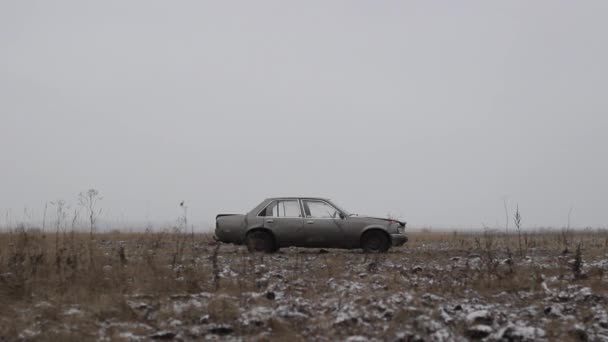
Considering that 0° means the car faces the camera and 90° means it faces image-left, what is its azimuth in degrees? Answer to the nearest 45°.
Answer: approximately 270°
